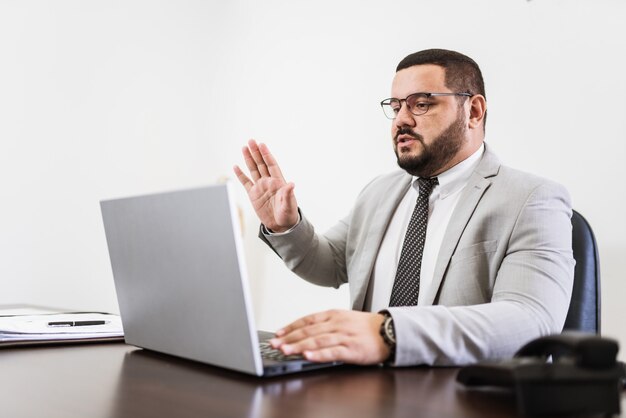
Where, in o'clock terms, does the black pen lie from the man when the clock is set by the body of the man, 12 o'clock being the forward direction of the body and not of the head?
The black pen is roughly at 1 o'clock from the man.

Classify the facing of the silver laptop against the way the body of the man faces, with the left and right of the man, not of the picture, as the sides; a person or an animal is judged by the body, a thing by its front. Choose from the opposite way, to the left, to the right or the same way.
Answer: the opposite way

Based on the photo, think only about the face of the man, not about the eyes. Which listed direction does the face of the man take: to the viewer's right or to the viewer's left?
to the viewer's left

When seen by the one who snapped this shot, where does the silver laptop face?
facing away from the viewer and to the right of the viewer

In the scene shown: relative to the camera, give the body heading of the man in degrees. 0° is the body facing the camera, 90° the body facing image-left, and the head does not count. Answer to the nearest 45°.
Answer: approximately 45°

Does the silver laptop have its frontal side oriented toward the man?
yes
